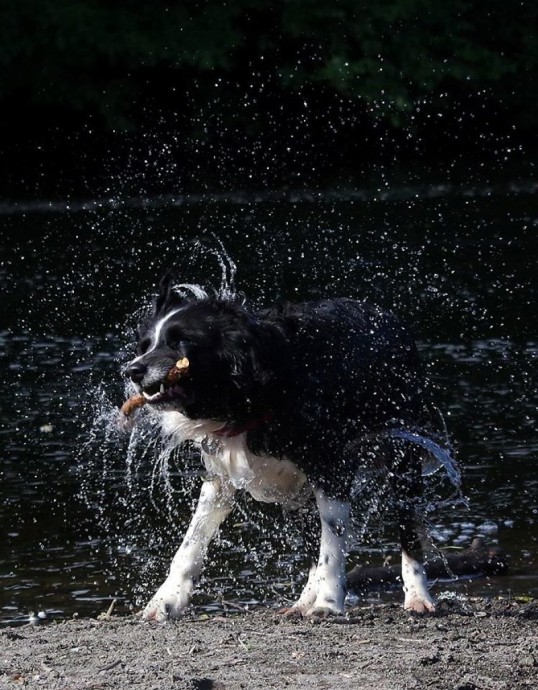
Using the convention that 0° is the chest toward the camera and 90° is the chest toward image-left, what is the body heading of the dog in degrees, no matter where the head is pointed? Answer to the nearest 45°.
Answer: approximately 45°
